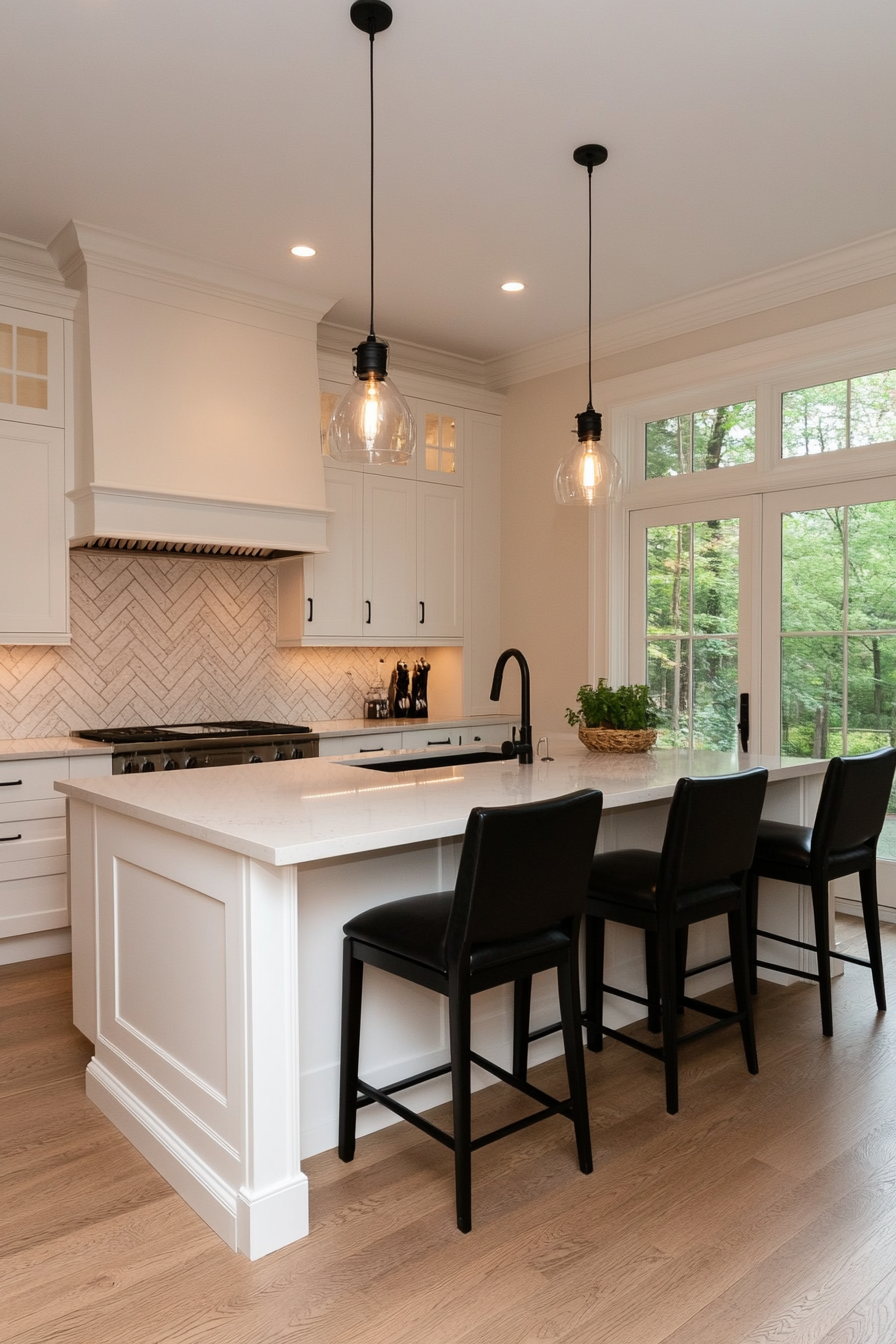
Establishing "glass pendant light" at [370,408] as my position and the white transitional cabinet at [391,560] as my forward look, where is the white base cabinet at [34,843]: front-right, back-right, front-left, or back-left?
front-left

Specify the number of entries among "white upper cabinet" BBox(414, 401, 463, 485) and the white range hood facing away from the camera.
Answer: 0

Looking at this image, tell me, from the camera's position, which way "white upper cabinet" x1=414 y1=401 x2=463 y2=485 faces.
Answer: facing the viewer and to the right of the viewer

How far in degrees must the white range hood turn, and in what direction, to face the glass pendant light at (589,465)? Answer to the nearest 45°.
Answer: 0° — it already faces it

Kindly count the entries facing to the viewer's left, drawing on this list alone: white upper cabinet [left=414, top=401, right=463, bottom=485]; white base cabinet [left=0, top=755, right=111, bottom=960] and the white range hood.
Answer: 0

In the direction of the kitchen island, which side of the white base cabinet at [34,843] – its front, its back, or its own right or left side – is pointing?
front

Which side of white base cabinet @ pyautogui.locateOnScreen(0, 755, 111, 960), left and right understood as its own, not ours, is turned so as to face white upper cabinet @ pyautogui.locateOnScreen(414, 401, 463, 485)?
left

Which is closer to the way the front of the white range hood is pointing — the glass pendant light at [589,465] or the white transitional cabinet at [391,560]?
the glass pendant light

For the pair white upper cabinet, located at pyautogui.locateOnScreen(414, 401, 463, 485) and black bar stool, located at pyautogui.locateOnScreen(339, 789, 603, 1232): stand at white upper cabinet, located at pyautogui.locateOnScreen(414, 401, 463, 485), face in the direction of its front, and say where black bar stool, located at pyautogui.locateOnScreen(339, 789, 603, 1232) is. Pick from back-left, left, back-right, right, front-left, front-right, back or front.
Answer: front-right

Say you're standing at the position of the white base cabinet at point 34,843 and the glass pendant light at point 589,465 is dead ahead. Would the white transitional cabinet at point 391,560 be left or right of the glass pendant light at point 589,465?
left

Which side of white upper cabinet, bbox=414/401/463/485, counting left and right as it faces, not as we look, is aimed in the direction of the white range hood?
right

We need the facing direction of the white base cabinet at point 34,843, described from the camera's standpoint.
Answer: facing the viewer

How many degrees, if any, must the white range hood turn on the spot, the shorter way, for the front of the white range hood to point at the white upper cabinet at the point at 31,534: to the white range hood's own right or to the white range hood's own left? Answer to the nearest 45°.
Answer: approximately 135° to the white range hood's own right

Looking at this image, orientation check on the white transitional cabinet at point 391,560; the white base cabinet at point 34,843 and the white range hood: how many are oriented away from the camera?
0
